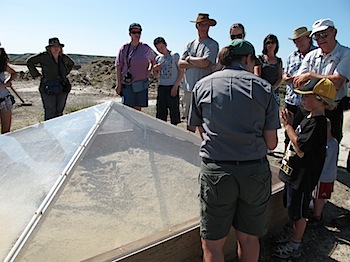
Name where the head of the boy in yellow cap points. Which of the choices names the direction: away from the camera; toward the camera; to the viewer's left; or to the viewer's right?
to the viewer's left

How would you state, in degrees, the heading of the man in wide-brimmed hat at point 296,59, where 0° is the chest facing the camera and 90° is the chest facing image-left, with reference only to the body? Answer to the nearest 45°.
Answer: approximately 45°

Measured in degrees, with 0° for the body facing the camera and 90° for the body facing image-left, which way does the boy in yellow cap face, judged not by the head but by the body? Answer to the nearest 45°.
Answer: approximately 90°

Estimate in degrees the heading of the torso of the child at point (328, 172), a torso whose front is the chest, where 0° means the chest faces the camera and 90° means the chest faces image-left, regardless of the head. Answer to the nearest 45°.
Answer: approximately 90°

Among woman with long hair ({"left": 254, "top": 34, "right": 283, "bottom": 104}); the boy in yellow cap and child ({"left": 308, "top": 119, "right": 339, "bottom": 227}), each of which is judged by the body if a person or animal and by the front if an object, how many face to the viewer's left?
2
